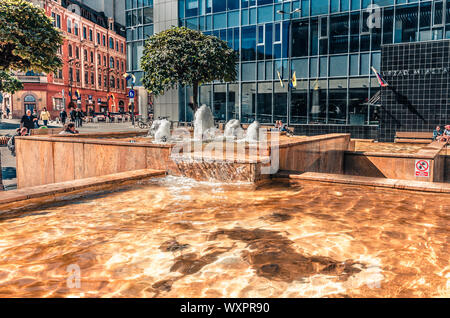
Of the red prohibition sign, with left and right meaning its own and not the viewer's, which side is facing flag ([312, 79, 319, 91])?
back

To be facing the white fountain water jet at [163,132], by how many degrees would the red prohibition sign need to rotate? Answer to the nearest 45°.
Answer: approximately 90° to its right

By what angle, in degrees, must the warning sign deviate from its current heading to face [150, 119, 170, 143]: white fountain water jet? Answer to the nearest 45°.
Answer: approximately 90° to its right

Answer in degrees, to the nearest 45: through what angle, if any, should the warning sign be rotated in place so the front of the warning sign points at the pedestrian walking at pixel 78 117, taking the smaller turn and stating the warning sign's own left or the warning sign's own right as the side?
approximately 135° to the warning sign's own right

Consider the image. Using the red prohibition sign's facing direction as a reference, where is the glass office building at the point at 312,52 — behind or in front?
behind

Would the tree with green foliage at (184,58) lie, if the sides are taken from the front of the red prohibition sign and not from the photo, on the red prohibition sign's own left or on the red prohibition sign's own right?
on the red prohibition sign's own right
